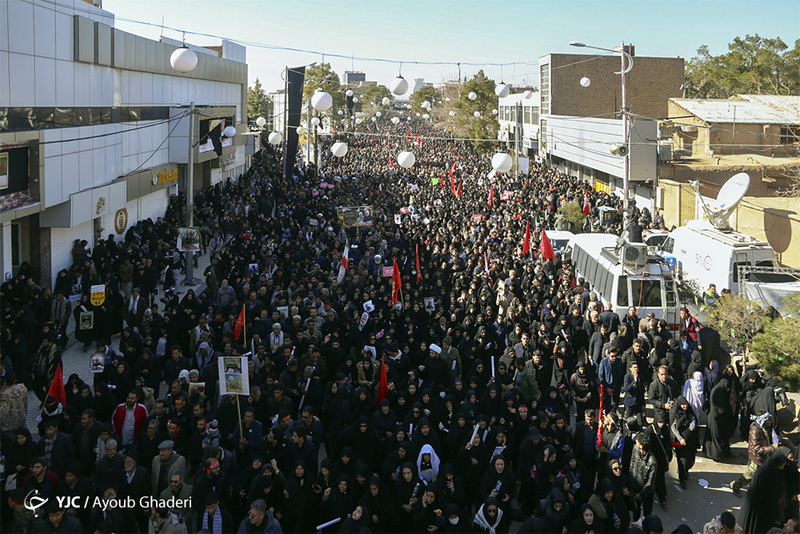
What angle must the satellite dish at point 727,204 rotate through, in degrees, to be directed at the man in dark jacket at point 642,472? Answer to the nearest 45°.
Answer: approximately 45° to its left

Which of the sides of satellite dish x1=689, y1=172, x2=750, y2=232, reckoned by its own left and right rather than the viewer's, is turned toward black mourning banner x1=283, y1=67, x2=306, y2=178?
right
